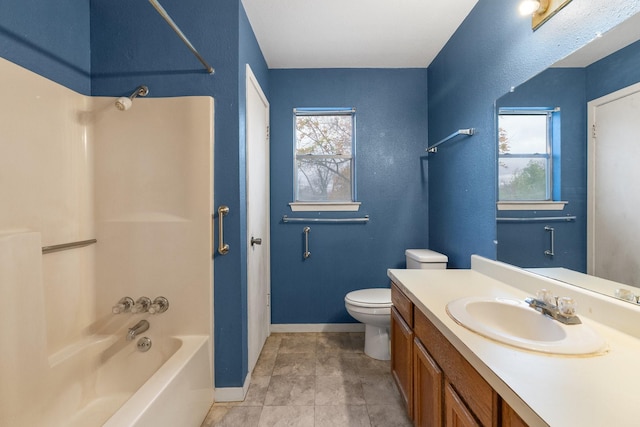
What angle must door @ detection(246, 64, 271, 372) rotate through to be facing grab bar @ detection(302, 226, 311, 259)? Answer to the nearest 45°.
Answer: approximately 45° to its left

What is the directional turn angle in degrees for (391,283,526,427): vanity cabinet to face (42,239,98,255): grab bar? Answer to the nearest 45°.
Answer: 0° — it already faces it

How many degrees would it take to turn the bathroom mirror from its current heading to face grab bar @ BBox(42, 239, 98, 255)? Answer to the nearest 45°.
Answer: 0° — it already faces it

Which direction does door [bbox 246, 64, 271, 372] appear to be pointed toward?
to the viewer's right

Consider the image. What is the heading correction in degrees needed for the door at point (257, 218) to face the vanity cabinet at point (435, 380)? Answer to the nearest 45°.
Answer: approximately 45° to its right
